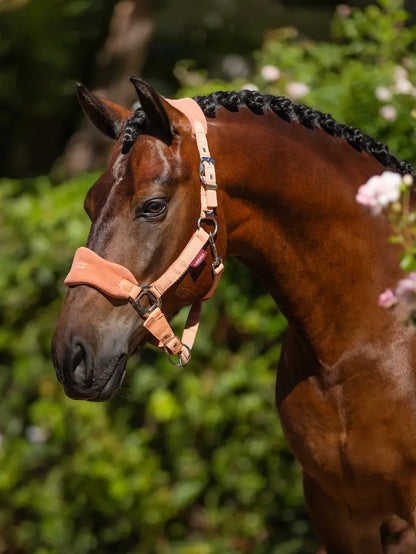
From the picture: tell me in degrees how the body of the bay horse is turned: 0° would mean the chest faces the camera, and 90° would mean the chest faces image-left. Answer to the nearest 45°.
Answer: approximately 45°

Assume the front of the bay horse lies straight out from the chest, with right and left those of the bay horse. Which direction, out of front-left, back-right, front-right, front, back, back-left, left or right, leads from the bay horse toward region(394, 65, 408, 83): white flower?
back-right

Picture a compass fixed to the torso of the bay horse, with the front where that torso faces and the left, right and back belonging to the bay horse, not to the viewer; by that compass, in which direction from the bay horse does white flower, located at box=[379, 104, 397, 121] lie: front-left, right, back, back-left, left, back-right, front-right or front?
back-right

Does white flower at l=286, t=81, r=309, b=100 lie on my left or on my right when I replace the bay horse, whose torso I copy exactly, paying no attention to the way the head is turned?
on my right

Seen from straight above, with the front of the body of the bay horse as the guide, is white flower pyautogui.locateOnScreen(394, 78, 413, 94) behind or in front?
behind

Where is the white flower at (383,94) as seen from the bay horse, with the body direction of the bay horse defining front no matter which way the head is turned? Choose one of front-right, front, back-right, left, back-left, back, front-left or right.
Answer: back-right
